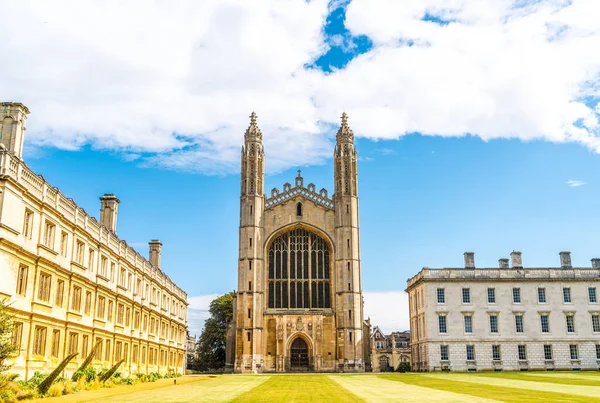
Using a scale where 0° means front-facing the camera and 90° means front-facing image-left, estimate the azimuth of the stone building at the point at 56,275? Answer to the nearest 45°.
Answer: approximately 315°
